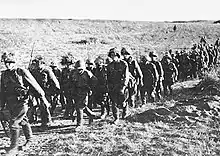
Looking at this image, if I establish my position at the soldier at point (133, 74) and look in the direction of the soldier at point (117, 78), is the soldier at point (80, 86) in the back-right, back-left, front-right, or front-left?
front-right

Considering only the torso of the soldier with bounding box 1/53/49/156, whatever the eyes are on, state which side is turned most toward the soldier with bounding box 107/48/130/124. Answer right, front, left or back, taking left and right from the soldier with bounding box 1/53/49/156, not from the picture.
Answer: back

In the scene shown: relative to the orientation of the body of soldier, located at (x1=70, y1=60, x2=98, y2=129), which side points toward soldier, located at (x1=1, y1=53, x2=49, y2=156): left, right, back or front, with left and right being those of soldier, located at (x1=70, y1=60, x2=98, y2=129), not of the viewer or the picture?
front

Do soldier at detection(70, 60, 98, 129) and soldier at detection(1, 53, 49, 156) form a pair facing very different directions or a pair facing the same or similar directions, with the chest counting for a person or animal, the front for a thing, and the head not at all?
same or similar directions

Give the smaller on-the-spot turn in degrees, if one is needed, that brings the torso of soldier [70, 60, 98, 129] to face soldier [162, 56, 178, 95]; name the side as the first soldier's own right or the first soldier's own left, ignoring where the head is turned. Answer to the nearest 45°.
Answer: approximately 180°

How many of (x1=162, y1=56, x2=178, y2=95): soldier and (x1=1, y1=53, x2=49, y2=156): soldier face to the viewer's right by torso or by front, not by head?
0

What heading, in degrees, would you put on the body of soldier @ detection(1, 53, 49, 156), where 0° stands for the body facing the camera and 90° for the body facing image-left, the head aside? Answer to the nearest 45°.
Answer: approximately 45°

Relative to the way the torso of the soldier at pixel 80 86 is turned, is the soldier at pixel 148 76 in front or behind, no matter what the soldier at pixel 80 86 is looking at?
behind

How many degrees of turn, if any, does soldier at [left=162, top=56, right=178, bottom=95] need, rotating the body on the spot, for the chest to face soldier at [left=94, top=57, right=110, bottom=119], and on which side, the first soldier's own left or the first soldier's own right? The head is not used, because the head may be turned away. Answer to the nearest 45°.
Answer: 0° — they already face them

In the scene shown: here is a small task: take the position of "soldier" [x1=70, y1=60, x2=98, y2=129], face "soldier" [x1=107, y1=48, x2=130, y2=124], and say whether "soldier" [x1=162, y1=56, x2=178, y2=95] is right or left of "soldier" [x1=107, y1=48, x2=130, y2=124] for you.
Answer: left

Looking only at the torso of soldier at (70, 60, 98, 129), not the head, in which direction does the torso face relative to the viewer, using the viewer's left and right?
facing the viewer and to the left of the viewer

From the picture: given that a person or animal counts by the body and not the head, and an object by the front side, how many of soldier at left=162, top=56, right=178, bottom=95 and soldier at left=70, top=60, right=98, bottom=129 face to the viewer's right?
0

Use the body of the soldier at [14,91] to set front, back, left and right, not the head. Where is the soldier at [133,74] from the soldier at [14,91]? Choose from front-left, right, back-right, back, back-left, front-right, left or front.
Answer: back

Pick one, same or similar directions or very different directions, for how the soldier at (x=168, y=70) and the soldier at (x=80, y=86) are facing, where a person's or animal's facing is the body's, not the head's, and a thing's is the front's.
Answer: same or similar directions
